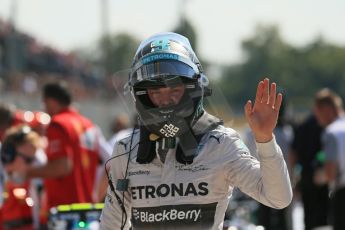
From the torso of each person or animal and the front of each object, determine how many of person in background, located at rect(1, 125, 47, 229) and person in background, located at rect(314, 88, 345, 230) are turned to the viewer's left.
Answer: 1

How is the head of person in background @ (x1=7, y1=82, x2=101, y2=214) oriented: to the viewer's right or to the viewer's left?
to the viewer's left

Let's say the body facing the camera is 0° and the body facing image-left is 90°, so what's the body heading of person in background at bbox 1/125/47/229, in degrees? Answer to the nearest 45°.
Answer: approximately 270°

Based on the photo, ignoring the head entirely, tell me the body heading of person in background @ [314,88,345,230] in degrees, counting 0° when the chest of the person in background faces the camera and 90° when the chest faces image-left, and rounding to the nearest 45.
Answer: approximately 90°

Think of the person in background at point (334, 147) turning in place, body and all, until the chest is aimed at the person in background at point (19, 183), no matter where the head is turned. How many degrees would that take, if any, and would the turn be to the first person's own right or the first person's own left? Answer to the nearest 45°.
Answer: approximately 45° to the first person's own left

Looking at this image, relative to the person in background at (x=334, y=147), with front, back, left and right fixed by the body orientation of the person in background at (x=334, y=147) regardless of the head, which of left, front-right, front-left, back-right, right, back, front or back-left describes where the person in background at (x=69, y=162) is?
front-left
